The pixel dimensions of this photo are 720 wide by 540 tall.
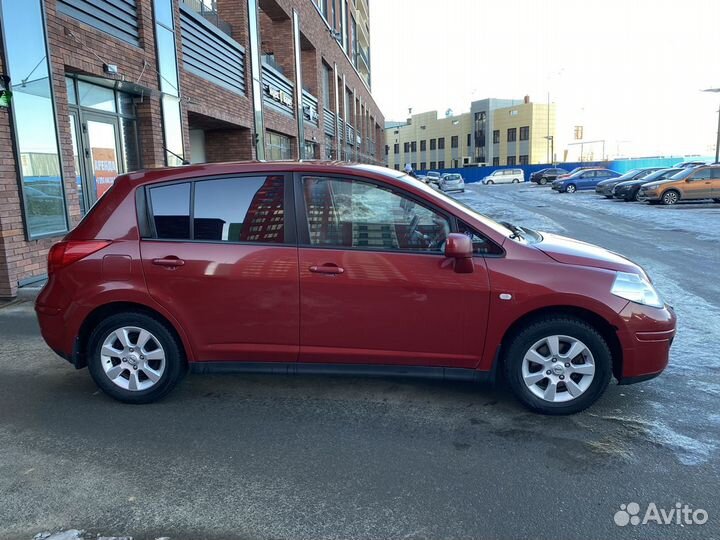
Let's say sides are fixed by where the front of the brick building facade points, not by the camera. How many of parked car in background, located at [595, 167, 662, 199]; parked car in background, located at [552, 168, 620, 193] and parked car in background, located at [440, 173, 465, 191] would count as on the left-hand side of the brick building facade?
3

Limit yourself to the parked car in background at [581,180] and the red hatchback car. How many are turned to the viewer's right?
1

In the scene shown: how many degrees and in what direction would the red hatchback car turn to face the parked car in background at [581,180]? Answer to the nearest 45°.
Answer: approximately 45° to its left

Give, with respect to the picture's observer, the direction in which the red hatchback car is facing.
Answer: facing to the right of the viewer

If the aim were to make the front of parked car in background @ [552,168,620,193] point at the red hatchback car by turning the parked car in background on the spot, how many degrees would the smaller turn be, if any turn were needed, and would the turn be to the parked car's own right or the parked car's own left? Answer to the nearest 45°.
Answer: approximately 45° to the parked car's own left

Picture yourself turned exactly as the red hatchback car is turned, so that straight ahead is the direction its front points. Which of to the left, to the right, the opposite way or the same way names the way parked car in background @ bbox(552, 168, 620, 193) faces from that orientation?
the opposite way

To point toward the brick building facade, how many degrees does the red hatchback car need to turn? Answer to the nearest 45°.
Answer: approximately 135° to its left

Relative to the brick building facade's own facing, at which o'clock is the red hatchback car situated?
The red hatchback car is roughly at 1 o'clock from the brick building facade.

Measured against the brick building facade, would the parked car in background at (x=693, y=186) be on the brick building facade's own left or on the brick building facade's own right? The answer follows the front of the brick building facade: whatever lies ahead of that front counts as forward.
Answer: on the brick building facade's own left

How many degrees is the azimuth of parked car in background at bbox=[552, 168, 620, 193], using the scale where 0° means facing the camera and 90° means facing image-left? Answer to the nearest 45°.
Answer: approximately 45°

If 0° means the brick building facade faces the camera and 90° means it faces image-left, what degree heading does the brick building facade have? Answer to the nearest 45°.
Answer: approximately 315°
